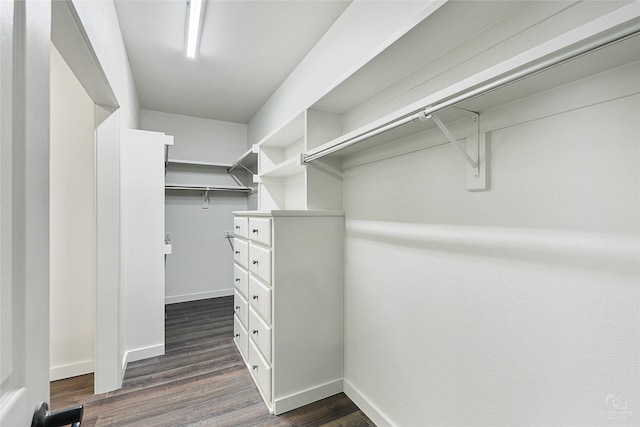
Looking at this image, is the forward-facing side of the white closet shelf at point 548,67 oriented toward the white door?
yes

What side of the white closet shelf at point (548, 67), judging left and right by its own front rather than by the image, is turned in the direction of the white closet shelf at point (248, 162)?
right

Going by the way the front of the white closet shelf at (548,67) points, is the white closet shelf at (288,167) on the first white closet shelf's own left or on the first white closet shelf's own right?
on the first white closet shelf's own right

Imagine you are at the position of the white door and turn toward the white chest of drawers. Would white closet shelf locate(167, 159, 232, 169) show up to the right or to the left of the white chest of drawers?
left

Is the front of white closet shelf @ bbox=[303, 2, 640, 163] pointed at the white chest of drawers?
no

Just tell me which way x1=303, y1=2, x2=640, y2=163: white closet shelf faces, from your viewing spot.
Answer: facing the viewer and to the left of the viewer

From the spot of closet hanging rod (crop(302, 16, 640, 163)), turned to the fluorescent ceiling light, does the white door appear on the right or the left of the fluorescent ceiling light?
left

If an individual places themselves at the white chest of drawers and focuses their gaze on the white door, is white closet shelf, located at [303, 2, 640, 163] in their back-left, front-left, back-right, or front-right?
front-left

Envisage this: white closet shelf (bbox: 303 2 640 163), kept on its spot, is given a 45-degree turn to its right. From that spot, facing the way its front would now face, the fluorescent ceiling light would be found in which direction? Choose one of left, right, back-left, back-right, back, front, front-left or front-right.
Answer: front

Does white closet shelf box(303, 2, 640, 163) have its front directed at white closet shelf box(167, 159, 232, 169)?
no
